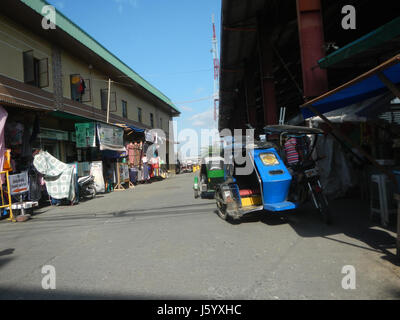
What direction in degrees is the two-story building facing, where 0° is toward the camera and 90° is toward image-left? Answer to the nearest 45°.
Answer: approximately 315°

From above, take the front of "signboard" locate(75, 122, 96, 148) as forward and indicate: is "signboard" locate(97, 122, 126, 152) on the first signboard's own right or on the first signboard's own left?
on the first signboard's own left

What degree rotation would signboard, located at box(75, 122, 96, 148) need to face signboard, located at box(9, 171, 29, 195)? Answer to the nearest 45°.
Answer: approximately 45° to its right

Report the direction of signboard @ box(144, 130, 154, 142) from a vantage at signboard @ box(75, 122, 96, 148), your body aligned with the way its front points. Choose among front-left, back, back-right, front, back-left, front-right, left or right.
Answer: back-left

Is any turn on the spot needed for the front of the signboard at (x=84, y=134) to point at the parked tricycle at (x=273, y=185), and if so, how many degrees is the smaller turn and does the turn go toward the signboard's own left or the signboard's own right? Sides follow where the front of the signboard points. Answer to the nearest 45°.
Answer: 0° — it already faces it

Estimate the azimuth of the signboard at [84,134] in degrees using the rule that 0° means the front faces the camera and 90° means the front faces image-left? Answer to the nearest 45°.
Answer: approximately 0°

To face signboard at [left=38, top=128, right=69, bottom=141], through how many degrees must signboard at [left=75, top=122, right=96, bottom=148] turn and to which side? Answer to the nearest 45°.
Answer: approximately 90° to its right
